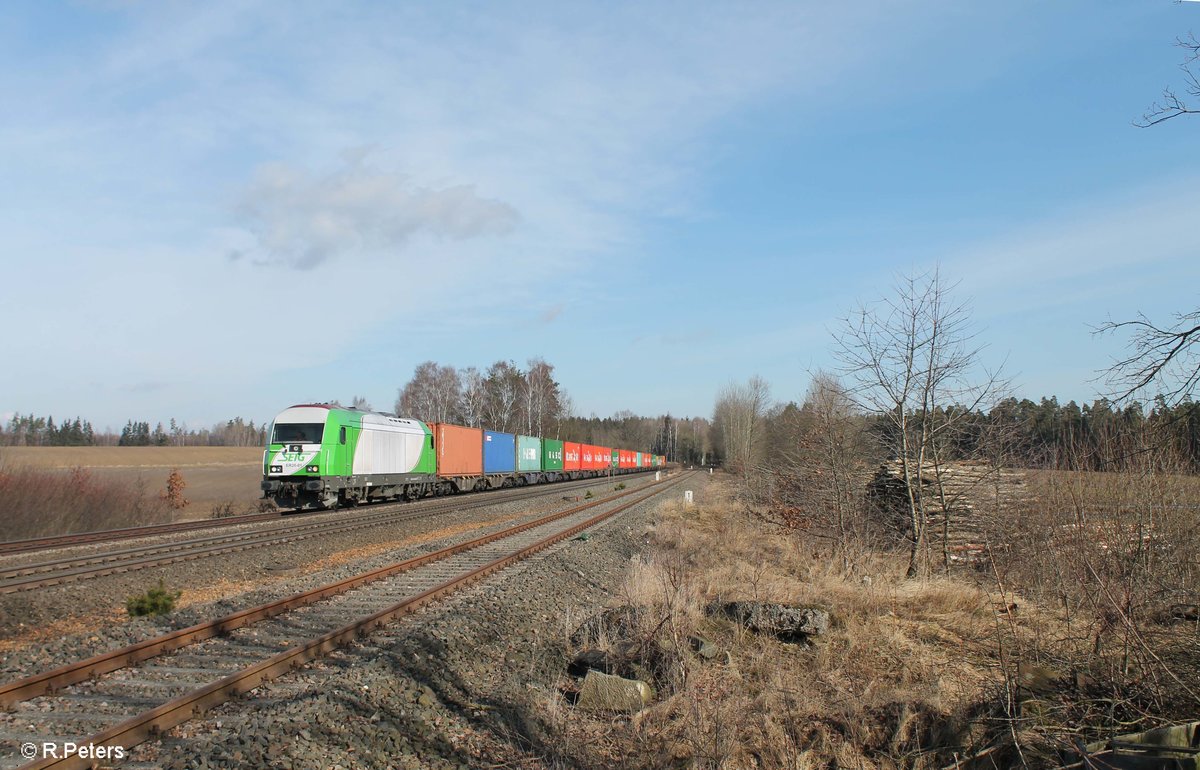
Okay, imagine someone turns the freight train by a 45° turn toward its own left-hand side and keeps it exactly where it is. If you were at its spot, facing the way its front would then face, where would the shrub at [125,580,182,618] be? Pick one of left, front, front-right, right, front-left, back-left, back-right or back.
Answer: front

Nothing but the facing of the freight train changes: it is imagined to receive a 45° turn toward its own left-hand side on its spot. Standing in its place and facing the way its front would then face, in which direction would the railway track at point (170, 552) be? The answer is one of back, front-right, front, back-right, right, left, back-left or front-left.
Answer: front

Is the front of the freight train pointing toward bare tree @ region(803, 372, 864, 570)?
no

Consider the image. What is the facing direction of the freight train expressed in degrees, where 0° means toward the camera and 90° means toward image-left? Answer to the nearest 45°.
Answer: approximately 45°

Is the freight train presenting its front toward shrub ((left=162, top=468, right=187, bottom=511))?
no
